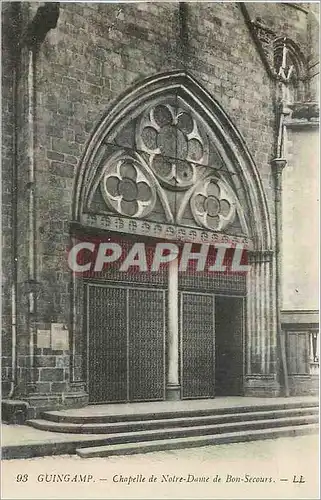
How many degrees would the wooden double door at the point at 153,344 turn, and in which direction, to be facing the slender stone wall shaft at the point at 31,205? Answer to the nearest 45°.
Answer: approximately 90° to its right

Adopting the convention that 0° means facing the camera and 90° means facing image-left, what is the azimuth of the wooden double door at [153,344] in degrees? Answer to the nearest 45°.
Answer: approximately 315°

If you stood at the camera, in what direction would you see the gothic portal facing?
facing the viewer and to the right of the viewer

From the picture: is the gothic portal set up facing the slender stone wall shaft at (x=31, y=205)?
no

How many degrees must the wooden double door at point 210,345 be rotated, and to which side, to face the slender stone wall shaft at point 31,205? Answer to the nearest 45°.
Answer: approximately 90° to its right
